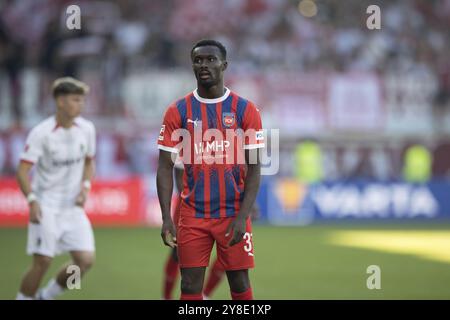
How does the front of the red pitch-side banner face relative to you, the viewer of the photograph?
facing the viewer

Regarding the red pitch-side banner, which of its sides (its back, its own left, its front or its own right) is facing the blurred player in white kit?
front

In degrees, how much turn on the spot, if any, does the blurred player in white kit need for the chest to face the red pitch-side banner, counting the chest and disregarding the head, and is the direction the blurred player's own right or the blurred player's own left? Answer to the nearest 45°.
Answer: approximately 135° to the blurred player's own left

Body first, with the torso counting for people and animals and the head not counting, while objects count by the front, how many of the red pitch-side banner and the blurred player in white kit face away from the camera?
0

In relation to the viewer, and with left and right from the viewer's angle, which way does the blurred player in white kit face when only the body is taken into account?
facing the viewer and to the right of the viewer

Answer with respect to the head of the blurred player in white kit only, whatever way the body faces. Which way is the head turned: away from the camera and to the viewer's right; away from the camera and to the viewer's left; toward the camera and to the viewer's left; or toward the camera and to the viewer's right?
toward the camera and to the viewer's right
